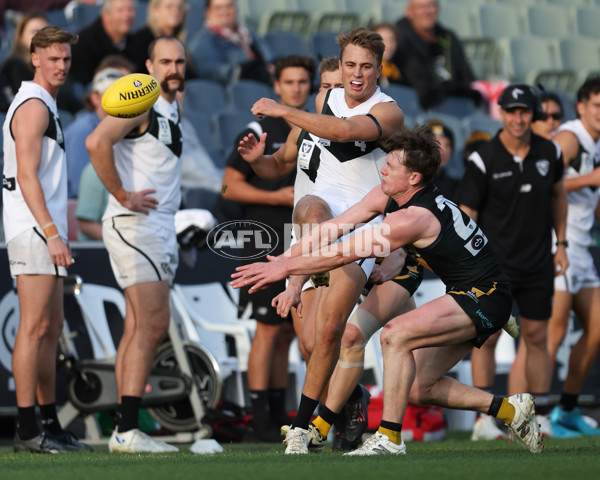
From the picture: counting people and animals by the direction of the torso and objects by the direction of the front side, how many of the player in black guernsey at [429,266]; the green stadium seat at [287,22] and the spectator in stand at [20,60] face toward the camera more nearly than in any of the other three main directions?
2

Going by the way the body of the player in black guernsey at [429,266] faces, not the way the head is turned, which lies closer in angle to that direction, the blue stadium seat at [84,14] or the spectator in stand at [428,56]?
the blue stadium seat

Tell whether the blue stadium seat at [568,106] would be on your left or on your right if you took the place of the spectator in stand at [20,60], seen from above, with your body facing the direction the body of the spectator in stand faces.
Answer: on your left

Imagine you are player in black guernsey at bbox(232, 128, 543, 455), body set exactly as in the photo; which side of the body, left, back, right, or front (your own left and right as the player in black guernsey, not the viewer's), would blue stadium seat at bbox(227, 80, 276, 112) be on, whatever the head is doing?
right

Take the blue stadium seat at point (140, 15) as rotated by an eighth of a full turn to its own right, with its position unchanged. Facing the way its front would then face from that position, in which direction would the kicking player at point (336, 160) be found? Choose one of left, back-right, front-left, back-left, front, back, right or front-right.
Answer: left

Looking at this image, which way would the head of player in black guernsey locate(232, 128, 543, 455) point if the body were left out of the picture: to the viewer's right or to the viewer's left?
to the viewer's left

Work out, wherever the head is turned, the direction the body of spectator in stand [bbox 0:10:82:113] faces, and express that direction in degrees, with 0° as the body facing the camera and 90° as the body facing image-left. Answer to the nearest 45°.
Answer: approximately 0°

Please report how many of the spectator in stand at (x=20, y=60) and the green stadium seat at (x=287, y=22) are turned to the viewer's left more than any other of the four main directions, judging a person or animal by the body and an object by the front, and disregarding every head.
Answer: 0

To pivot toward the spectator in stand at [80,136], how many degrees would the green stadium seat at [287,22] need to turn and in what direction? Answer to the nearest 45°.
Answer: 0° — it already faces them

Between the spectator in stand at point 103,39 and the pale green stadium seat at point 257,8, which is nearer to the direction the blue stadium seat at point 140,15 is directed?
the spectator in stand
